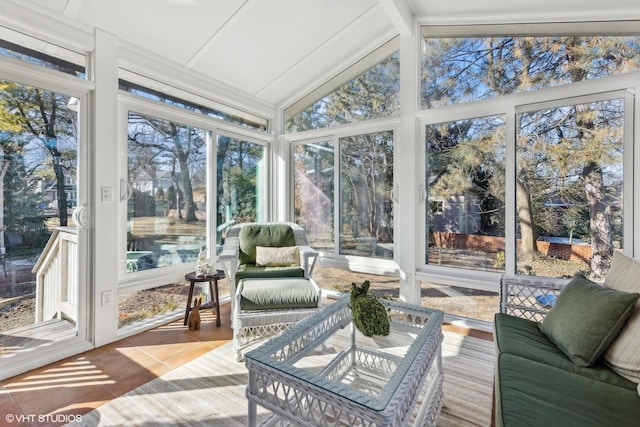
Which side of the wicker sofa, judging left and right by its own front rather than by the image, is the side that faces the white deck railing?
front

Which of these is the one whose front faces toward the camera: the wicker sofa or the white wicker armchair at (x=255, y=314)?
the white wicker armchair

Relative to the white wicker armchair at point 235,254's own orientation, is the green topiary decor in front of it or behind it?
in front

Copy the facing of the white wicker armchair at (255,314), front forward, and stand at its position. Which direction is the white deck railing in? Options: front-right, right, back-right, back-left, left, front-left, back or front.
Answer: right

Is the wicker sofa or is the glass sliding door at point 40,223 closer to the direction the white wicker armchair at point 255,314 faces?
the wicker sofa

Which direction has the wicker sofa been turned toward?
to the viewer's left

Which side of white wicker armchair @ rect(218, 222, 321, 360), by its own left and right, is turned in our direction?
front

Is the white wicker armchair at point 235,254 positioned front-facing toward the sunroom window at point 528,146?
no

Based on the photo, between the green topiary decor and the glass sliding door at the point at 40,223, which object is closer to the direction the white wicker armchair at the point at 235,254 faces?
the green topiary decor

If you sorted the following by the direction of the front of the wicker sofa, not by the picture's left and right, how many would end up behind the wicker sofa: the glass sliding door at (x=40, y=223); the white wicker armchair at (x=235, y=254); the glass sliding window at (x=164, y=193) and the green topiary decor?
0

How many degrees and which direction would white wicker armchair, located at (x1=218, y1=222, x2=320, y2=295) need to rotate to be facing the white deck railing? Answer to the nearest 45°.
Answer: approximately 90° to its right

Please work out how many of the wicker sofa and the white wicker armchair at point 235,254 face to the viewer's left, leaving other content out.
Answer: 1

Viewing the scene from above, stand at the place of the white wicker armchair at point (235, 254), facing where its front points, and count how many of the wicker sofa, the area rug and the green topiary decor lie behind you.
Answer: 0

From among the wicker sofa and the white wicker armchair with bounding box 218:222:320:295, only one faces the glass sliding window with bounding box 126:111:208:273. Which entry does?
the wicker sofa

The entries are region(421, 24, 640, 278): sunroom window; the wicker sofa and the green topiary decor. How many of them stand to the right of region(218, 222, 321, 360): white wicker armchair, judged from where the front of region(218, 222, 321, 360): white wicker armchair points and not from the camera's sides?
0

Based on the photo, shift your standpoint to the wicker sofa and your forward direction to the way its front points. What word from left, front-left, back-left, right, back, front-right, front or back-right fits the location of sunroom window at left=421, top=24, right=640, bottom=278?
right

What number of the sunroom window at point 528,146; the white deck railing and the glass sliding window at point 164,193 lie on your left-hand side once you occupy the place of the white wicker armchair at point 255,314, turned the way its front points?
1

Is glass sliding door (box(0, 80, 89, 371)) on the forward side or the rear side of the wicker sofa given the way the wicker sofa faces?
on the forward side

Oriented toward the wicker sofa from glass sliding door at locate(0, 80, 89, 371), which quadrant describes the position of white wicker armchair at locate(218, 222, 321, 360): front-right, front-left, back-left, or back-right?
front-left

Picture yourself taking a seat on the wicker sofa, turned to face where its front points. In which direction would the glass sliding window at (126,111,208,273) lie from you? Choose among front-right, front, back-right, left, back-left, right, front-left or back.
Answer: front

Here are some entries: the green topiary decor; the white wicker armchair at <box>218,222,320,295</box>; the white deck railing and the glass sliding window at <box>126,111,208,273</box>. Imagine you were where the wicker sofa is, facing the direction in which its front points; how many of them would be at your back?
0
